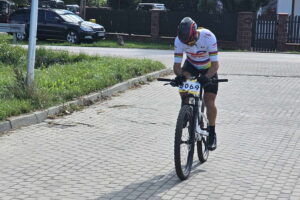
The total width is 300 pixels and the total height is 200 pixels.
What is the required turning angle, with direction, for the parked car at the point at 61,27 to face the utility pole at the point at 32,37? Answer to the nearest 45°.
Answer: approximately 45° to its right

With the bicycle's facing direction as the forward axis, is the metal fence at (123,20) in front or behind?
behind

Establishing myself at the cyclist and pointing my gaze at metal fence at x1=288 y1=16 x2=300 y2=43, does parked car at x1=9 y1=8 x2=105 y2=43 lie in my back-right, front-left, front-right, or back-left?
front-left

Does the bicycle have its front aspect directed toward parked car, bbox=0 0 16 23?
no

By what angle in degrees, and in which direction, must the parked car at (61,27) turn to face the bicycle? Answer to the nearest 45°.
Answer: approximately 45° to its right

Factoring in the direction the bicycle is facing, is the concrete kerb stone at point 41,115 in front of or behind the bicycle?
behind

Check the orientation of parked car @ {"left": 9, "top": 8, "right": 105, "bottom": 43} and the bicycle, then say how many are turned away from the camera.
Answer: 0

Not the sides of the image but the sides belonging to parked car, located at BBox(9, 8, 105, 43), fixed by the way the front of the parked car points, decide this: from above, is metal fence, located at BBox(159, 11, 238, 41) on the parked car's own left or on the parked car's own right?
on the parked car's own left

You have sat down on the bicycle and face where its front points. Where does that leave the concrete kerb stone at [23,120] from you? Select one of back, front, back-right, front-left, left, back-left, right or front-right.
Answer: back-right

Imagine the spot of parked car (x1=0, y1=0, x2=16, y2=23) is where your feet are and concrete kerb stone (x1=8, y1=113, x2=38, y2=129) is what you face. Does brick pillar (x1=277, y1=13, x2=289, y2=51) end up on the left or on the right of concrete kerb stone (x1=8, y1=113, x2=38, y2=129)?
left

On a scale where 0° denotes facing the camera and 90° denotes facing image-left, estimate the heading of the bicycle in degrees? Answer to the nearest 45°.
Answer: approximately 0°

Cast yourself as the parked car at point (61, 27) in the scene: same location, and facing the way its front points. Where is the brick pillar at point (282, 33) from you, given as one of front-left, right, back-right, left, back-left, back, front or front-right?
front-left

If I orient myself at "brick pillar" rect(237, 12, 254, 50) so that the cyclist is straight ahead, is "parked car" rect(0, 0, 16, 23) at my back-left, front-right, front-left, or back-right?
back-right

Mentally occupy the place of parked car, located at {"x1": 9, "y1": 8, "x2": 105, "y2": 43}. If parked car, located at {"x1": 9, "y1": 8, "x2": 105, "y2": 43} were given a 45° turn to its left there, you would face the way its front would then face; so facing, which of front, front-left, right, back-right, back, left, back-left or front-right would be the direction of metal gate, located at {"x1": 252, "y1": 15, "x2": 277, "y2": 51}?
front

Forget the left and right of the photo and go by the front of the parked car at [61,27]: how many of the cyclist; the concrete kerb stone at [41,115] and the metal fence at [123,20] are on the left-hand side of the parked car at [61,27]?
1

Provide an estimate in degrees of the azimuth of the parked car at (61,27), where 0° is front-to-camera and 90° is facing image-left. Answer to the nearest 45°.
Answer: approximately 315°

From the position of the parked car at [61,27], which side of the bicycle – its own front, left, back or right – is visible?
back

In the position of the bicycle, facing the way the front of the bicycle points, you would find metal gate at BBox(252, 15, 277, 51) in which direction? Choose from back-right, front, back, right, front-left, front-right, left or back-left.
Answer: back

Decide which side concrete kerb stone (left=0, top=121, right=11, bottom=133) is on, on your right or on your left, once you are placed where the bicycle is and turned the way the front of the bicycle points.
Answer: on your right

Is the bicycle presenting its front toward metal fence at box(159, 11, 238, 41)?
no
